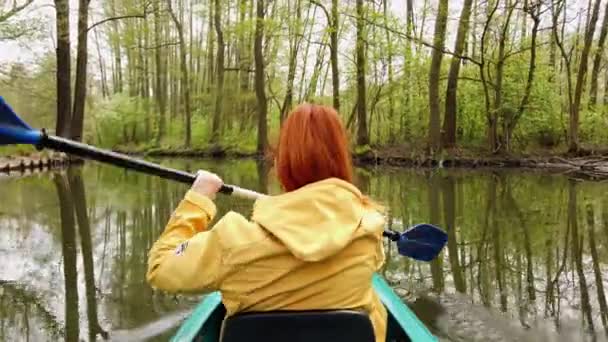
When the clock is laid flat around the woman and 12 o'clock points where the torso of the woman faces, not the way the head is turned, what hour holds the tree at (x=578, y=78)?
The tree is roughly at 1 o'clock from the woman.

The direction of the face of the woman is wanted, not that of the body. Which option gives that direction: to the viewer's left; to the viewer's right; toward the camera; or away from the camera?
away from the camera

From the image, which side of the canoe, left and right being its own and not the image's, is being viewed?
back

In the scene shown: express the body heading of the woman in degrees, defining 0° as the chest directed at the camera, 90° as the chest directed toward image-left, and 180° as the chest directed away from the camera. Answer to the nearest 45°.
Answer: approximately 180°

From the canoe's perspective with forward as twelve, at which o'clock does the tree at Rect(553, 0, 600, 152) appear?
The tree is roughly at 1 o'clock from the canoe.

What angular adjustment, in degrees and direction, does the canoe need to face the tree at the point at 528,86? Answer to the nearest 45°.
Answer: approximately 45° to its right
